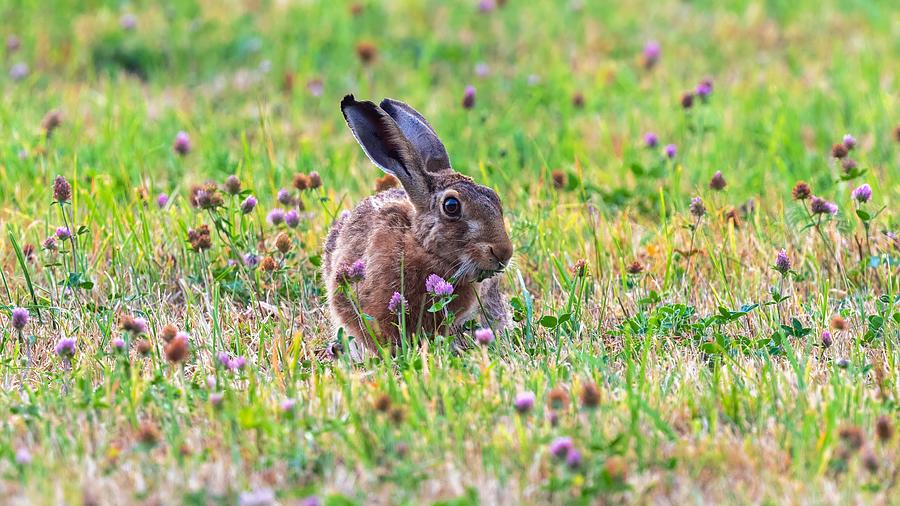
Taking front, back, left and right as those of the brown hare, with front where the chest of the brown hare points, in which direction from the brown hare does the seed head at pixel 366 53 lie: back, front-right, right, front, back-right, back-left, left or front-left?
back-left

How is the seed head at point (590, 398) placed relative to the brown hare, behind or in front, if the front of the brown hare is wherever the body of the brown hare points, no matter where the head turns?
in front

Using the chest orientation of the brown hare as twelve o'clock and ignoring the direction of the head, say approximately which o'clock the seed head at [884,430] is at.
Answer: The seed head is roughly at 12 o'clock from the brown hare.

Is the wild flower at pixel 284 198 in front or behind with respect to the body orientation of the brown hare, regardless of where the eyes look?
behind

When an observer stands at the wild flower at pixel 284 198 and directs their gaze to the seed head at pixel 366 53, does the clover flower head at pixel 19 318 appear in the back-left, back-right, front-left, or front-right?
back-left

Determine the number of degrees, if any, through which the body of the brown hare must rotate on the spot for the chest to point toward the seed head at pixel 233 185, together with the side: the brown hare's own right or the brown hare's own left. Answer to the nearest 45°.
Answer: approximately 180°

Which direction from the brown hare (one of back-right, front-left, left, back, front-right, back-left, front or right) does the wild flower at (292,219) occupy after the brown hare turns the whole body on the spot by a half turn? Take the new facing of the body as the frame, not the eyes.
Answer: front

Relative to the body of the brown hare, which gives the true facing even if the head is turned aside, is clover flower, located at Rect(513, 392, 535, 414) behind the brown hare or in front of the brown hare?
in front

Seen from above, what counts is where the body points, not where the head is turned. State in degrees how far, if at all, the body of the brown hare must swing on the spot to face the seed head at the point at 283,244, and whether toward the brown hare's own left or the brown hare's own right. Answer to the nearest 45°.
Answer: approximately 180°

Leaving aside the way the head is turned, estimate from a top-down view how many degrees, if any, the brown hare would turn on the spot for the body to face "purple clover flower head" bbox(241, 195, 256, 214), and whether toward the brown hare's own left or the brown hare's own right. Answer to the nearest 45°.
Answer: approximately 180°

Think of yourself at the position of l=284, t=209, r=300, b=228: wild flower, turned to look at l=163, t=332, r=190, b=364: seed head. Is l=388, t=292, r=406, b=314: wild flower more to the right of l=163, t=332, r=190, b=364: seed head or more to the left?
left

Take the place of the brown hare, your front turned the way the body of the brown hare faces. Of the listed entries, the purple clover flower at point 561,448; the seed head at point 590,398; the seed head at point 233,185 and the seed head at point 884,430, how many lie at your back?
1

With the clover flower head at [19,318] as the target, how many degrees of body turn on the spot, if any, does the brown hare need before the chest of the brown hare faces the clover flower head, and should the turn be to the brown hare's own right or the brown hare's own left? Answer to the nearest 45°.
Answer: approximately 135° to the brown hare's own right

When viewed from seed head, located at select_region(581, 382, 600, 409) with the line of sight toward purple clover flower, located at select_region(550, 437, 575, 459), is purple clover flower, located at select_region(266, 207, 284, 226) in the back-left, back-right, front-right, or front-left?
back-right

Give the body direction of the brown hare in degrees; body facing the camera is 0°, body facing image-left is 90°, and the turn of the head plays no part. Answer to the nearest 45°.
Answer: approximately 315°

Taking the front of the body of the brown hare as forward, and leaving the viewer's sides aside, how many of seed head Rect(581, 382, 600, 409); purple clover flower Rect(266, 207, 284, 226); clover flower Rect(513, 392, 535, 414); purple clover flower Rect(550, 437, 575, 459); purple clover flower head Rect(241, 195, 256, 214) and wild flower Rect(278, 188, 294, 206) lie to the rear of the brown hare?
3
